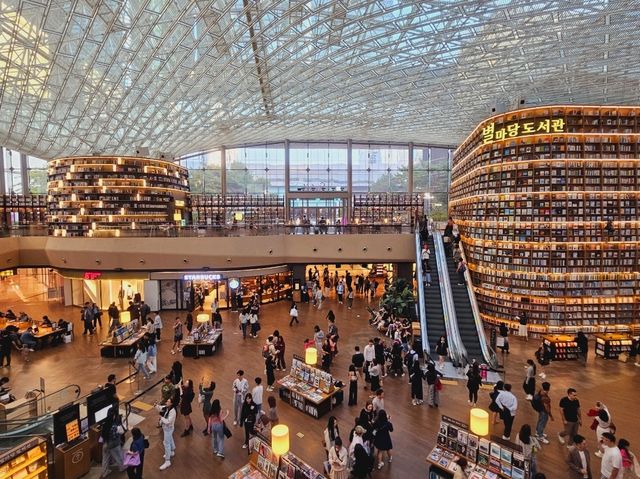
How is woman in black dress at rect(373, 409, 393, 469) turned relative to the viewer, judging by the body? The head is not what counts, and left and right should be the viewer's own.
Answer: facing away from the viewer

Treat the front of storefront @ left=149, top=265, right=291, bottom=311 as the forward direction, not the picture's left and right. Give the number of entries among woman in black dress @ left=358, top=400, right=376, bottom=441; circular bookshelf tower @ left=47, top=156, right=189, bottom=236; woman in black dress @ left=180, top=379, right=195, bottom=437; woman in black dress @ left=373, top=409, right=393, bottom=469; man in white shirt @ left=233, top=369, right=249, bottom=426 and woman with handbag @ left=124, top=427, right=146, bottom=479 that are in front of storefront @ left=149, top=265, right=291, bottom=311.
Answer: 5

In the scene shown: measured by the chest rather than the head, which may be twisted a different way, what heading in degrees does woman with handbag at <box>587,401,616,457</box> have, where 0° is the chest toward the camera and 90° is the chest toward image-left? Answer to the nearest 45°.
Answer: approximately 45°

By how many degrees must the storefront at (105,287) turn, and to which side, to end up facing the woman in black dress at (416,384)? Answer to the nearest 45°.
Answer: approximately 45° to its left

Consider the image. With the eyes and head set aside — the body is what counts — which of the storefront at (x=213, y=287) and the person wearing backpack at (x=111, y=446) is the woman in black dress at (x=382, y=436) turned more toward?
the storefront

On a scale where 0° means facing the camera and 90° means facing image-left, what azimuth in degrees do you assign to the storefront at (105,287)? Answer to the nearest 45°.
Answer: approximately 0°

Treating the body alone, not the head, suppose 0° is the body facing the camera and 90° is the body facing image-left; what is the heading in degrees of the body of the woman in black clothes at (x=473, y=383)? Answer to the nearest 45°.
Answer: approximately 180°

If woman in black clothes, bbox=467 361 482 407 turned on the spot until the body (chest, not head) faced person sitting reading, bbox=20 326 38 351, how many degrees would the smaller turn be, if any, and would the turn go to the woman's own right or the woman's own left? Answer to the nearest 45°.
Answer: approximately 90° to the woman's own left

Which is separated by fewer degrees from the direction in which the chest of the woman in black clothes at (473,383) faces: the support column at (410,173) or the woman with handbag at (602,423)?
the support column
